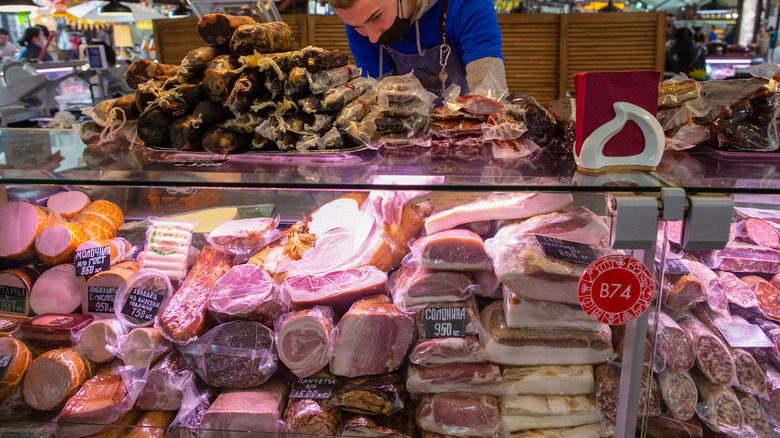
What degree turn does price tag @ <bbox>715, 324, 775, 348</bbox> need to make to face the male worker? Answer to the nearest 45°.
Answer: approximately 135° to its right

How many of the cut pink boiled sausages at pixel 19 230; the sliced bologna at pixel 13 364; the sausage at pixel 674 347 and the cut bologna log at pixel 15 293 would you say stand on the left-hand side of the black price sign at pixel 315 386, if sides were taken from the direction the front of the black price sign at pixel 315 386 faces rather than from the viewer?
1

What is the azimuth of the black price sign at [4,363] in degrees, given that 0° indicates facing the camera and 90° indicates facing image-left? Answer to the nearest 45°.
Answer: approximately 0°

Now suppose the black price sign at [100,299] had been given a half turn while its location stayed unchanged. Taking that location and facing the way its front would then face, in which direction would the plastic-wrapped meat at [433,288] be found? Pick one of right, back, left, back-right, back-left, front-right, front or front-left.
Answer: back-right

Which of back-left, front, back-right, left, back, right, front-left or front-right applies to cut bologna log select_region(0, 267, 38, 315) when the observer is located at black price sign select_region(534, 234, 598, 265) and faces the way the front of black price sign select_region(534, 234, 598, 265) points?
right

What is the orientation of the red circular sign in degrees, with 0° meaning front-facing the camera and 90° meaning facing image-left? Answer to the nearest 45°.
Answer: approximately 0°

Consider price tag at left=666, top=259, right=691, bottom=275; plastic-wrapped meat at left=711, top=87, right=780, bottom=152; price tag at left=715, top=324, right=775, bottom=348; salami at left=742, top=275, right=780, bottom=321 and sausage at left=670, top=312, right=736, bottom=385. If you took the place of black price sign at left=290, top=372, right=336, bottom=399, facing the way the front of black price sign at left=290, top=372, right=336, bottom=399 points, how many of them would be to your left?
5

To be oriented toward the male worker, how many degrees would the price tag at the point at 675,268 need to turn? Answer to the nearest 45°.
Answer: approximately 135° to its right
